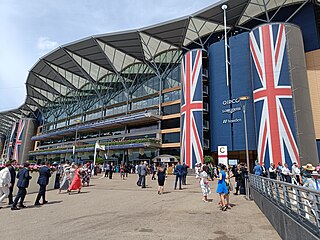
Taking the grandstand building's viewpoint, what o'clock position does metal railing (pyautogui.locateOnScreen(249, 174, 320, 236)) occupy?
The metal railing is roughly at 11 o'clock from the grandstand building.

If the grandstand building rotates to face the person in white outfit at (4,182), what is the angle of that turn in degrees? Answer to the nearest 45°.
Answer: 0° — it already faces them

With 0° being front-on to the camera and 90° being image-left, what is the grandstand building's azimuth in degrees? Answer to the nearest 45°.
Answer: approximately 45°

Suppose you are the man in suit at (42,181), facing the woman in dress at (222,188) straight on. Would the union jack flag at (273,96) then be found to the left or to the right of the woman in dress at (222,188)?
left

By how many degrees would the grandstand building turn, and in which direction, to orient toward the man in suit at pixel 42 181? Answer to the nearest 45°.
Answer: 0° — it already faces them

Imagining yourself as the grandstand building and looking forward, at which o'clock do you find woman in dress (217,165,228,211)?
The woman in dress is roughly at 11 o'clock from the grandstand building.
